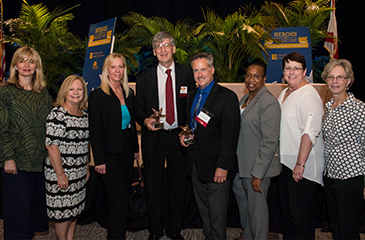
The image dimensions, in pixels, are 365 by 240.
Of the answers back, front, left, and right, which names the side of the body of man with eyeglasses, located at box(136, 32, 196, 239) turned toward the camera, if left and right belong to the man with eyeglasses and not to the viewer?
front

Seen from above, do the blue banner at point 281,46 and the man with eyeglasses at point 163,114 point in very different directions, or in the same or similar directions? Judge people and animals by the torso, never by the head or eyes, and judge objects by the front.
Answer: same or similar directions

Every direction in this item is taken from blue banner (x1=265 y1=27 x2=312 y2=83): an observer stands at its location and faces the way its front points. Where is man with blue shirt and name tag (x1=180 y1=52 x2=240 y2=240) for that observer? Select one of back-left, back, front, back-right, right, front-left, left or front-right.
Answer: front

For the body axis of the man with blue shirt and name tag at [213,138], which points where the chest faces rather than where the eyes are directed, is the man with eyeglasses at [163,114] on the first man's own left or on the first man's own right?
on the first man's own right

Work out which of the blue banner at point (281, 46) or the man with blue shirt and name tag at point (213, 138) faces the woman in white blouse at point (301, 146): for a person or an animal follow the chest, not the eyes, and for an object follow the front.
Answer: the blue banner

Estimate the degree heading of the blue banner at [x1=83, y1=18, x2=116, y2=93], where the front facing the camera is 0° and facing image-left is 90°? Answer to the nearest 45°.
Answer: approximately 45°

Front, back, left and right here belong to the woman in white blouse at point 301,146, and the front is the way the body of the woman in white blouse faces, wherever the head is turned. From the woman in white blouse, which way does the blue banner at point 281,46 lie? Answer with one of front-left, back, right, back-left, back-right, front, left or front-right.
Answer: back-right

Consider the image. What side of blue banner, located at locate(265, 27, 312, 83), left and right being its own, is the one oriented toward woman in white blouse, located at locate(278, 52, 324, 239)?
front

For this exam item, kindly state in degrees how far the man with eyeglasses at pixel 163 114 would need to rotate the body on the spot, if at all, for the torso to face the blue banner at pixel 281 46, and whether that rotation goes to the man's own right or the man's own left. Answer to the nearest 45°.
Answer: approximately 135° to the man's own left

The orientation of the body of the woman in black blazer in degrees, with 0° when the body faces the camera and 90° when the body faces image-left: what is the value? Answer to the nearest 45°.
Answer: approximately 315°

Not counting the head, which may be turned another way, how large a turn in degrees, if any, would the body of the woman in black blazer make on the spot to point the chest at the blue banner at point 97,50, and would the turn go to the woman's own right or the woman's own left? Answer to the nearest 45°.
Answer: approximately 135° to the woman's own left

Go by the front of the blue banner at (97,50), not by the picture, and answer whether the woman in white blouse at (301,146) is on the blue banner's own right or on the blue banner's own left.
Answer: on the blue banner's own left

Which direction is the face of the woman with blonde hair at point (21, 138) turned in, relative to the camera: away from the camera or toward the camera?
toward the camera

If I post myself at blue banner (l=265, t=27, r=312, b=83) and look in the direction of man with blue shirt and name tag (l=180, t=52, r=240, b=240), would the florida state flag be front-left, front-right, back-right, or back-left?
back-left
